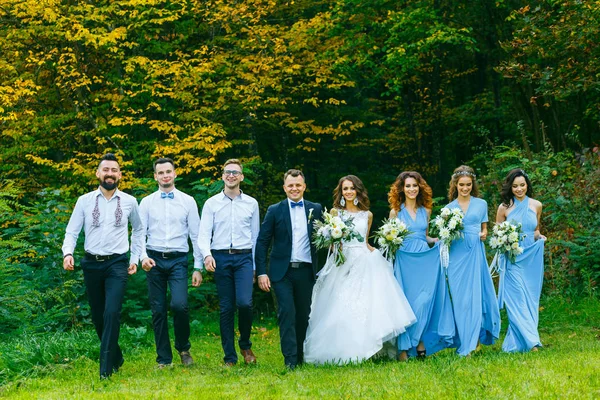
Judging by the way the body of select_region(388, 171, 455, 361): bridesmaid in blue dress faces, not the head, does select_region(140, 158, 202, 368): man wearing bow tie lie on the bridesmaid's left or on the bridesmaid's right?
on the bridesmaid's right

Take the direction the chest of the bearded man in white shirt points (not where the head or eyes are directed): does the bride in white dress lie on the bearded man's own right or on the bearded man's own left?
on the bearded man's own left

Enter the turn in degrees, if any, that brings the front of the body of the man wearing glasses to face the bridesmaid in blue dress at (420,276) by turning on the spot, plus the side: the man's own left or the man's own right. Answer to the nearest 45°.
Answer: approximately 90° to the man's own left

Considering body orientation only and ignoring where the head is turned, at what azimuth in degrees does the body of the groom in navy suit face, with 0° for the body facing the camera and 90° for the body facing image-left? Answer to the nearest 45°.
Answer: approximately 0°
